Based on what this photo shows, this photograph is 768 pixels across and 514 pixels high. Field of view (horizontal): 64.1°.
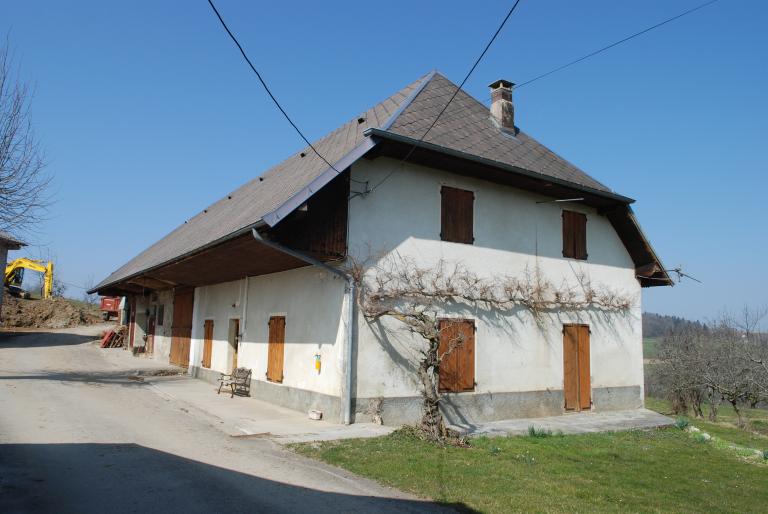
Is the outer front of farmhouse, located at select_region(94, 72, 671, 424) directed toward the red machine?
no

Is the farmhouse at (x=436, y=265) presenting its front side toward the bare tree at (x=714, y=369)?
no

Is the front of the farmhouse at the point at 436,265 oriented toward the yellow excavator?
no
